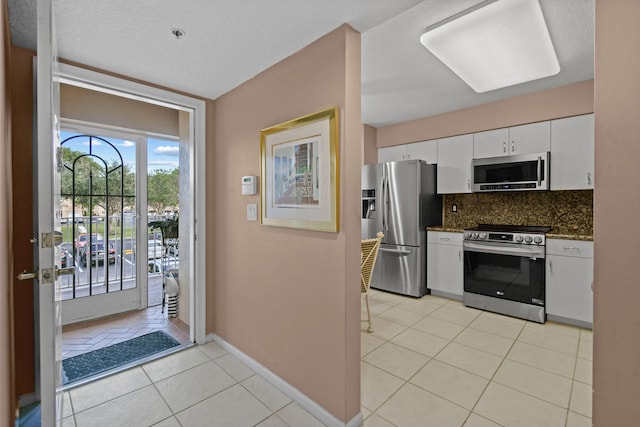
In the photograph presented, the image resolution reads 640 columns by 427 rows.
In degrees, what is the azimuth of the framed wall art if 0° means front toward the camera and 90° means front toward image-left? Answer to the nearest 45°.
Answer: approximately 45°

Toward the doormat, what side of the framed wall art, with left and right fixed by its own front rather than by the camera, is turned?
right

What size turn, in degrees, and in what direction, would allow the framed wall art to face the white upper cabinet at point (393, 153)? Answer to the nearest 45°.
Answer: approximately 180°

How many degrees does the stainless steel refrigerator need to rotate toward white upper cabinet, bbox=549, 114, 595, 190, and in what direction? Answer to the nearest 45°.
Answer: approximately 135° to its left

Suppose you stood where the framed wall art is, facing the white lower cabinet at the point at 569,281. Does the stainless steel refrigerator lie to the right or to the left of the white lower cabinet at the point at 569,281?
left

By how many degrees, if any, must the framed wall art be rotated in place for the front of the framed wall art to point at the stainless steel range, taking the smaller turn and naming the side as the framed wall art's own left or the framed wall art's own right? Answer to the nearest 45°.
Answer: approximately 180°

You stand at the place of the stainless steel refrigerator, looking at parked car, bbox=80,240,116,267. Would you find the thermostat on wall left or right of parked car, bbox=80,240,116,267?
left

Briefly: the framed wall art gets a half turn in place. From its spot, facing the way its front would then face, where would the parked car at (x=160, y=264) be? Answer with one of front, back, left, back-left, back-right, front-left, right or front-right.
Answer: left

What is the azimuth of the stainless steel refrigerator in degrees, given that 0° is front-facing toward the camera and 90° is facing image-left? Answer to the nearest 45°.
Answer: approximately 45°

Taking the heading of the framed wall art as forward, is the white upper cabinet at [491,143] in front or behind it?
behind

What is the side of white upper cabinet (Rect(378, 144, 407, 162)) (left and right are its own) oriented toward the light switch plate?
front

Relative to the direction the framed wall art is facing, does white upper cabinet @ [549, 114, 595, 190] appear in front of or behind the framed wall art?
behind

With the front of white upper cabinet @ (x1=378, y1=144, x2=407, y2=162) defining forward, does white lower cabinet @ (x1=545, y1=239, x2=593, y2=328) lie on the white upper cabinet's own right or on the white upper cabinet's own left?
on the white upper cabinet's own left
